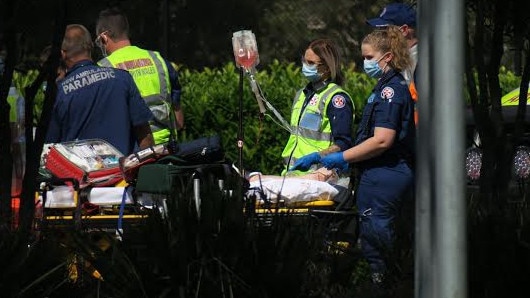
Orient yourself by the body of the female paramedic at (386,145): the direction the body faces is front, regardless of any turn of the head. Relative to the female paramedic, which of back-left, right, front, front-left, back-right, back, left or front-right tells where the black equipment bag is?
front

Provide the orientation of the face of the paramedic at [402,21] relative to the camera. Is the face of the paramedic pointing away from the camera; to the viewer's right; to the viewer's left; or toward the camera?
to the viewer's left

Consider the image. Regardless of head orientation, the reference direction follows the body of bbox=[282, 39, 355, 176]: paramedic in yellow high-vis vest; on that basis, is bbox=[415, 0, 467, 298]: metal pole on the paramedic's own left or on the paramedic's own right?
on the paramedic's own left

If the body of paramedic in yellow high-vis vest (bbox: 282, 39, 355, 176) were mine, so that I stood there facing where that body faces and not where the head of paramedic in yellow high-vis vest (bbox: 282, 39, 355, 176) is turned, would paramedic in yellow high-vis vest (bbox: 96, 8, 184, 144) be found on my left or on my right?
on my right

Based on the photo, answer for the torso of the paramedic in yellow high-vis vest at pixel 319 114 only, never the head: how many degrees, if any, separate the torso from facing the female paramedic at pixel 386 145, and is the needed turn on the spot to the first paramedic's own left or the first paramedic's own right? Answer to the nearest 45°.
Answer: approximately 90° to the first paramedic's own left

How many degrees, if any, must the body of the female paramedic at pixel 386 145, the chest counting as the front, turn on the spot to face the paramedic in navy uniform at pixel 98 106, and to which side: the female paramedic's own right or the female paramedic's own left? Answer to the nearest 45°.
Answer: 0° — they already face them

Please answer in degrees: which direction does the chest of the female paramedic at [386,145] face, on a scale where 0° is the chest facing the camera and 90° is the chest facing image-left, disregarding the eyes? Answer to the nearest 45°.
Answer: approximately 90°
